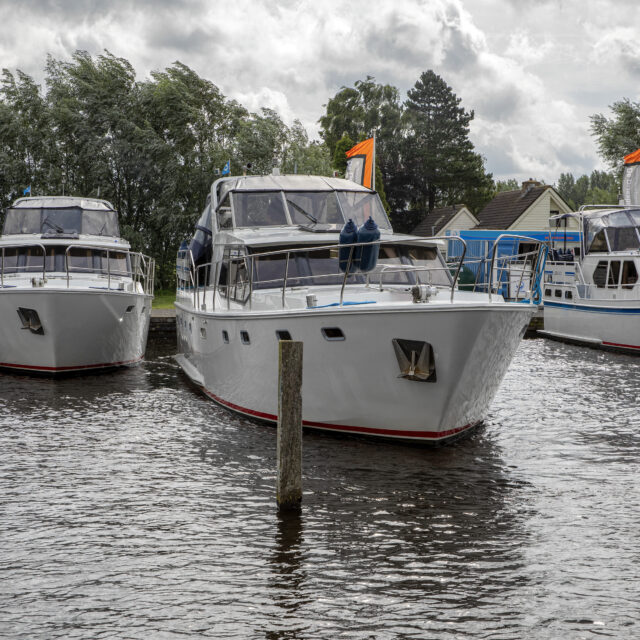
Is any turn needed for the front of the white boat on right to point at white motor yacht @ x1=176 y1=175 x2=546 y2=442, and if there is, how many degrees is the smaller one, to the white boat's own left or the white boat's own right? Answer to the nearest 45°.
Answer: approximately 45° to the white boat's own right

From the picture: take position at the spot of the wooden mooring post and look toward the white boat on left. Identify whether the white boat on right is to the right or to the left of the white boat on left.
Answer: right

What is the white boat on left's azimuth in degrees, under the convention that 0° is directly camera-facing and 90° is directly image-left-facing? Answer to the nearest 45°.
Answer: approximately 0°

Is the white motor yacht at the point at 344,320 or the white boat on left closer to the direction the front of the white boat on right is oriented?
the white motor yacht

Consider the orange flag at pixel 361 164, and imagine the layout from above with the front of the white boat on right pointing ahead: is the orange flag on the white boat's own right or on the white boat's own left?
on the white boat's own right

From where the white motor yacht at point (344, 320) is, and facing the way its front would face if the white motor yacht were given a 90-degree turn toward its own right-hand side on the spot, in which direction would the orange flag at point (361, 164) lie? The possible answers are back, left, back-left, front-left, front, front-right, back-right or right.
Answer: back-right

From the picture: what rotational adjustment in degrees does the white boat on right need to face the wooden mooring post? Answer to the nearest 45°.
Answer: approximately 45° to its right
